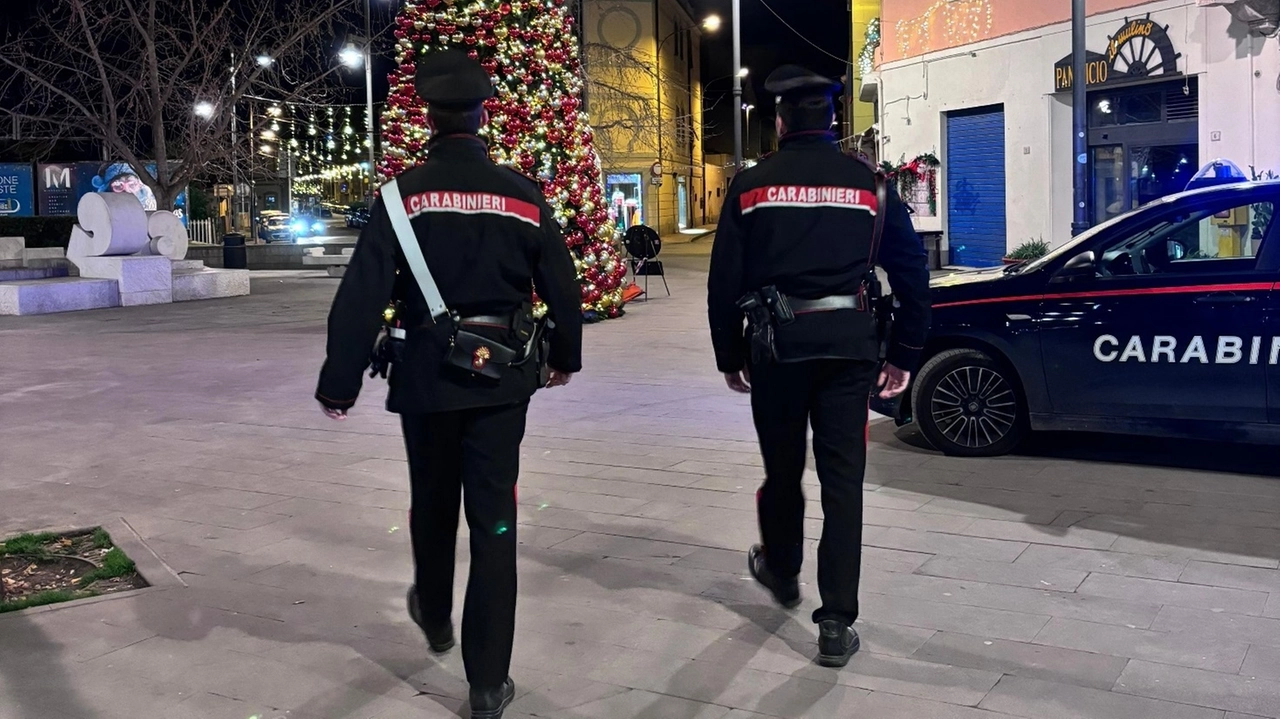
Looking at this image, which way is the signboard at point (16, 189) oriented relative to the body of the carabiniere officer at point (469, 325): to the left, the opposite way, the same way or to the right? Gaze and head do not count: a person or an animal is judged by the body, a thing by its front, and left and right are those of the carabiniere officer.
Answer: the opposite way

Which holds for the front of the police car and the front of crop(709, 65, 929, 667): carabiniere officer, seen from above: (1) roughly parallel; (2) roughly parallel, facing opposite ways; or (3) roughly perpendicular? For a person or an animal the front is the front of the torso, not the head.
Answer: roughly perpendicular

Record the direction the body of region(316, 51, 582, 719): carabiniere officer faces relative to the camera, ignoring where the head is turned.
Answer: away from the camera

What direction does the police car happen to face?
to the viewer's left

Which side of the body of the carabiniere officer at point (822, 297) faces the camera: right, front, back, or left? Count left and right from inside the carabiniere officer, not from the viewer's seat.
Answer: back

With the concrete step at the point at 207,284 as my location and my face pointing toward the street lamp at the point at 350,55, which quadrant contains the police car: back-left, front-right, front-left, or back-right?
back-right

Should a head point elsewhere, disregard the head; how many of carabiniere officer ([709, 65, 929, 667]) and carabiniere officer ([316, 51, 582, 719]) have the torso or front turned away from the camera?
2

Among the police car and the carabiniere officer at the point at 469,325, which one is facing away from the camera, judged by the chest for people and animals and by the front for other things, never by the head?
the carabiniere officer

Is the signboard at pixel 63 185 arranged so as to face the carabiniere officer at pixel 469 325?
yes

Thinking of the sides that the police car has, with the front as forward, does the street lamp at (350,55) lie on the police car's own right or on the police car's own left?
on the police car's own right

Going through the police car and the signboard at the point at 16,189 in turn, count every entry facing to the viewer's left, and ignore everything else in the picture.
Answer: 1

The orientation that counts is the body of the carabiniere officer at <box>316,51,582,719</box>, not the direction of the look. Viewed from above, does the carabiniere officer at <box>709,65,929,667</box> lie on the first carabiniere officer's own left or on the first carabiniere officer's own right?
on the first carabiniere officer's own right

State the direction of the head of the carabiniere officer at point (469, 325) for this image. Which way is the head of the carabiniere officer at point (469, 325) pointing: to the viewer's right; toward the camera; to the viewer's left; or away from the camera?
away from the camera
